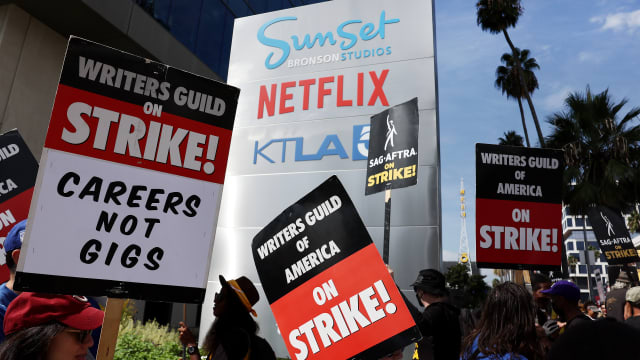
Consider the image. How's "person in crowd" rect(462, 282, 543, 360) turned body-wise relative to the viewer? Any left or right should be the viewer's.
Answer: facing away from the viewer

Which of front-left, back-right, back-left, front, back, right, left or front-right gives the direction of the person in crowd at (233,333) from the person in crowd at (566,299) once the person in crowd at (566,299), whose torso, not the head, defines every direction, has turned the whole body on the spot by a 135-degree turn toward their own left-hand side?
right

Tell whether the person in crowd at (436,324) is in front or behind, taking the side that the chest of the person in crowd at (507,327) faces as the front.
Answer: in front

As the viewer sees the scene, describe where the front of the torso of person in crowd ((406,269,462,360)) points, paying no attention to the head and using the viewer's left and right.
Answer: facing away from the viewer and to the left of the viewer

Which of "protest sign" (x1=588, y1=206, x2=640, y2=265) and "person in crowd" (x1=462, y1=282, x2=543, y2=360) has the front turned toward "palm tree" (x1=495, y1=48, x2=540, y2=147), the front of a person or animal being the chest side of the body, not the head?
the person in crowd

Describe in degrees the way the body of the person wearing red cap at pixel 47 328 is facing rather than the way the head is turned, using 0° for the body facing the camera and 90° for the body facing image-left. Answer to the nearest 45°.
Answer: approximately 270°

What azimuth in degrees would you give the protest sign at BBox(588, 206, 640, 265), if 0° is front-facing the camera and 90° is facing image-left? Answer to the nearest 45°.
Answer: approximately 0°

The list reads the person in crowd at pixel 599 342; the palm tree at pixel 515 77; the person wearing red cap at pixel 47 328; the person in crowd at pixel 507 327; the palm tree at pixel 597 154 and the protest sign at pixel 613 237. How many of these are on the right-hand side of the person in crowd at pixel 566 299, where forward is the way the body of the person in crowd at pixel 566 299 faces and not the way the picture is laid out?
3

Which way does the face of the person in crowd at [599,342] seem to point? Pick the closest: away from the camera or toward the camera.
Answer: away from the camera

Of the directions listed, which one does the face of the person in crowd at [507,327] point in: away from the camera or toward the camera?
away from the camera

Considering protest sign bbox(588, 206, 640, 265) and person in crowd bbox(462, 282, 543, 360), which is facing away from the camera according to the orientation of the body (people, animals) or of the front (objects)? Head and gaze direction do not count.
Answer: the person in crowd

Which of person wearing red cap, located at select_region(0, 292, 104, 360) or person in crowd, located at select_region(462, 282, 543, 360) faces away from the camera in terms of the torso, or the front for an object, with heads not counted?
the person in crowd

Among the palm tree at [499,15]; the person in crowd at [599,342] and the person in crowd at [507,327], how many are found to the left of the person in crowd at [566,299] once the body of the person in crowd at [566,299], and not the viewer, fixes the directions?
2

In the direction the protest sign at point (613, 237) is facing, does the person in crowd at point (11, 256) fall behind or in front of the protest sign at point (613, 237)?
in front
